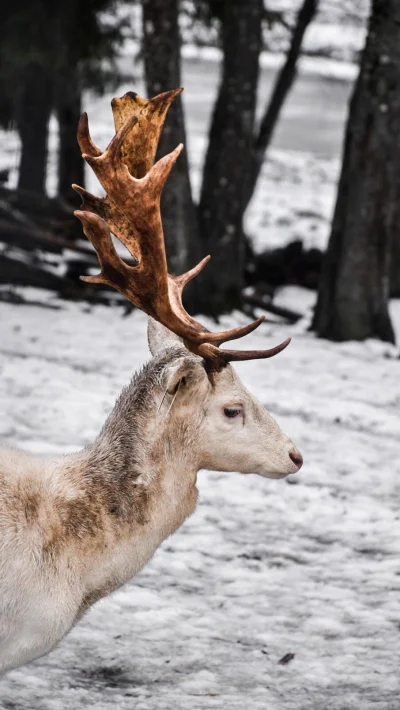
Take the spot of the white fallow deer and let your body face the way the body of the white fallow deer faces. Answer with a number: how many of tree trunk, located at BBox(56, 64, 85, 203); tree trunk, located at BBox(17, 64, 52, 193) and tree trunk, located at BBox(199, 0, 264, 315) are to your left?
3

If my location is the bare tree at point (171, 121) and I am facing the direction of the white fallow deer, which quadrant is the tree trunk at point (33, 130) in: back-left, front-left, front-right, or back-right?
back-right

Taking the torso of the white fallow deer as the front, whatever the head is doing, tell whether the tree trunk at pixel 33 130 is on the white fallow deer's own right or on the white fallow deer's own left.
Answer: on the white fallow deer's own left

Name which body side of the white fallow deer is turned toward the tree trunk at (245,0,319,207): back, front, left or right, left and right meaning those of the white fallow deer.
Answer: left

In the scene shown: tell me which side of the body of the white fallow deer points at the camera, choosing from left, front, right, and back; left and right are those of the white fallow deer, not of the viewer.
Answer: right

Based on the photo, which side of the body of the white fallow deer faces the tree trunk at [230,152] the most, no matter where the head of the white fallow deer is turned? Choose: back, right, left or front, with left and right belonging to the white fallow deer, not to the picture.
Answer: left

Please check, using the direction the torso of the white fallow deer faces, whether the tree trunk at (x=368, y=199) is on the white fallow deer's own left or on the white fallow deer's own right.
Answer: on the white fallow deer's own left

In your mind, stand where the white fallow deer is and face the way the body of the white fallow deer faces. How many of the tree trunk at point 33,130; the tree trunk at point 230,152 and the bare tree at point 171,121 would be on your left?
3
